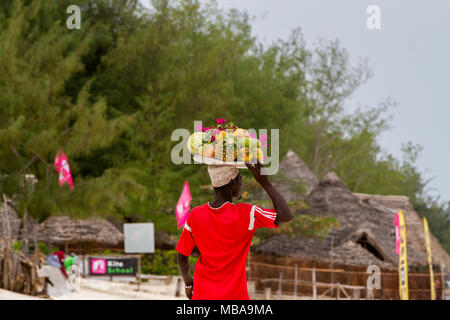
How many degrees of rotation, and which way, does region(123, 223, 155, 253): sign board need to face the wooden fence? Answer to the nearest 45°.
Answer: approximately 135° to its left

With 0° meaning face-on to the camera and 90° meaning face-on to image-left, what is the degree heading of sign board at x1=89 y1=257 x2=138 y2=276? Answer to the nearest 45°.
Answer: approximately 0°

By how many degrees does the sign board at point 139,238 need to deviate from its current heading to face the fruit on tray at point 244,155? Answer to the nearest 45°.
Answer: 0° — it already faces it

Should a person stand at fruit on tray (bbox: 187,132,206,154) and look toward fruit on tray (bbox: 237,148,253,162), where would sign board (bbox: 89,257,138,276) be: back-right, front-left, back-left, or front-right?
back-left

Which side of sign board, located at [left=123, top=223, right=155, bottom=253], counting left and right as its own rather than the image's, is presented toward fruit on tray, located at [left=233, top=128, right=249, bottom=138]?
front

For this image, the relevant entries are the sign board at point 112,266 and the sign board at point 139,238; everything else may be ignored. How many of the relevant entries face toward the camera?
2

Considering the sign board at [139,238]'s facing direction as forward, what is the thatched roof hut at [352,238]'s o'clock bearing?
The thatched roof hut is roughly at 8 o'clock from the sign board.

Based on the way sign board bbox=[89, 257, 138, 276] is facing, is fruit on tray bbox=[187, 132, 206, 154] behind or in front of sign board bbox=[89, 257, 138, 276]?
in front

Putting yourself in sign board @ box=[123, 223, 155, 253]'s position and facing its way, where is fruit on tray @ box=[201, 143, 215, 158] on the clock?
The fruit on tray is roughly at 12 o'clock from the sign board.
